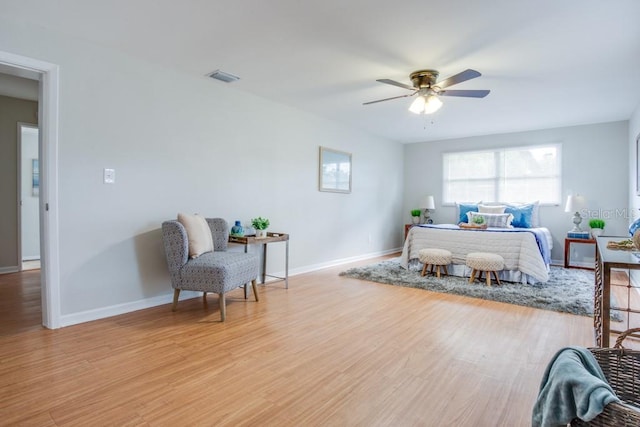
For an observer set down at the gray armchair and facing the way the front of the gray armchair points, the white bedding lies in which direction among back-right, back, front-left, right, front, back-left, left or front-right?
front-left

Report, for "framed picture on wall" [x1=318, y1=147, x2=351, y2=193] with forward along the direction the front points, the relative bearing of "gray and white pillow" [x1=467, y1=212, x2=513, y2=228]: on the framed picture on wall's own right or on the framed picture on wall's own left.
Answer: on the framed picture on wall's own left

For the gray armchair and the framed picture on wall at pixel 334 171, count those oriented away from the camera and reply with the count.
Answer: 0

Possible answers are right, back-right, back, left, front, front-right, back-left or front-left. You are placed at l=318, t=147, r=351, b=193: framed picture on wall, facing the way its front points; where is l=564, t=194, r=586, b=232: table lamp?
front-left

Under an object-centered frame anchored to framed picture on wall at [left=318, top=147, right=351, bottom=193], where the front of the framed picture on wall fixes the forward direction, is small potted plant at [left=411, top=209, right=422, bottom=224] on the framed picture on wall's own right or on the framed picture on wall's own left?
on the framed picture on wall's own left

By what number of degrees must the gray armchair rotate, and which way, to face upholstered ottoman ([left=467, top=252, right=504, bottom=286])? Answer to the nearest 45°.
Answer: approximately 45° to its left

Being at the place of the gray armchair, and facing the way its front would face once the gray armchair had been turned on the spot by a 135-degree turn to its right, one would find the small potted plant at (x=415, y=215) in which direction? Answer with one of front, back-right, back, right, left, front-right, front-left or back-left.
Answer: back-right

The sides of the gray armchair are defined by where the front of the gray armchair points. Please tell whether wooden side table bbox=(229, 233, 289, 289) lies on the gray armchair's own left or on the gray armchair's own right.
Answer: on the gray armchair's own left

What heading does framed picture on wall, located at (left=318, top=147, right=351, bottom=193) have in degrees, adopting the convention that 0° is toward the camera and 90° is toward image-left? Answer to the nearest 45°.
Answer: approximately 315°

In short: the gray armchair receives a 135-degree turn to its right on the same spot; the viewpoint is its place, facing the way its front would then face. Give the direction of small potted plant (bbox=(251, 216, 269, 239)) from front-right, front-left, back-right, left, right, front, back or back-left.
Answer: back-right

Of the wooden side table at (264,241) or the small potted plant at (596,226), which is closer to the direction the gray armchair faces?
the small potted plant

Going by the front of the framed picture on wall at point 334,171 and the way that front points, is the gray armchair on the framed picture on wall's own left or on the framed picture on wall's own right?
on the framed picture on wall's own right
